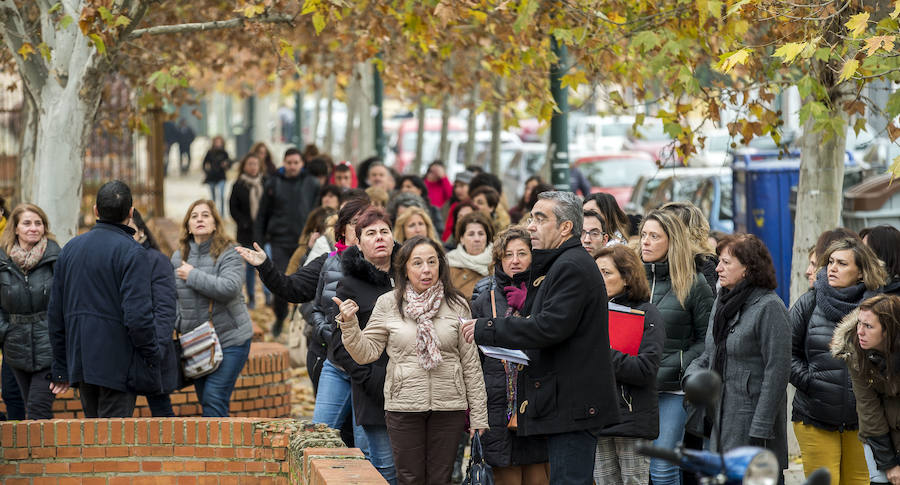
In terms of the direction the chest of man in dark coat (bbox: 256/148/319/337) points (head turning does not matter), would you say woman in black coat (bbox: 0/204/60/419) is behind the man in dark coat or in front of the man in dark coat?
in front

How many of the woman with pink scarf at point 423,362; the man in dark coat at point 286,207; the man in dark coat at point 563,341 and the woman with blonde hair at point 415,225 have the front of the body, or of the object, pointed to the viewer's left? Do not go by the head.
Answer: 1

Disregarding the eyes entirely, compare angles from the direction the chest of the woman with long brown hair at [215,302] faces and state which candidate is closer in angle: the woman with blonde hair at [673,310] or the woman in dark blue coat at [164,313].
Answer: the woman in dark blue coat

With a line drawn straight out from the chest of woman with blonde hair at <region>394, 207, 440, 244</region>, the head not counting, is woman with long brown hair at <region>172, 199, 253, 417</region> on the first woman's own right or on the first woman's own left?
on the first woman's own right

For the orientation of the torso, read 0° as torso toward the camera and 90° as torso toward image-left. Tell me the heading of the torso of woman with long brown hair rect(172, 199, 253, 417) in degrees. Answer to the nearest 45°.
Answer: approximately 45°

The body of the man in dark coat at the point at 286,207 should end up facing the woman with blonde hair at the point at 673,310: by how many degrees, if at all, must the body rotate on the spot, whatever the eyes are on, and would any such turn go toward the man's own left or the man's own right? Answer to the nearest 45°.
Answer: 0° — they already face them

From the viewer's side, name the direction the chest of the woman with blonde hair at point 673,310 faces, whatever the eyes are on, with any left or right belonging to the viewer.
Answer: facing the viewer and to the left of the viewer

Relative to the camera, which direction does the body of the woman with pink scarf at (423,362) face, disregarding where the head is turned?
toward the camera

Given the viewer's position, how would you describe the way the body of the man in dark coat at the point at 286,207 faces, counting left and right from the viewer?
facing the viewer

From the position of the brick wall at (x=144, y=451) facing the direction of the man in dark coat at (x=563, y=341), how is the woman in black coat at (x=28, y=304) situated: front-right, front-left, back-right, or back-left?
back-left
